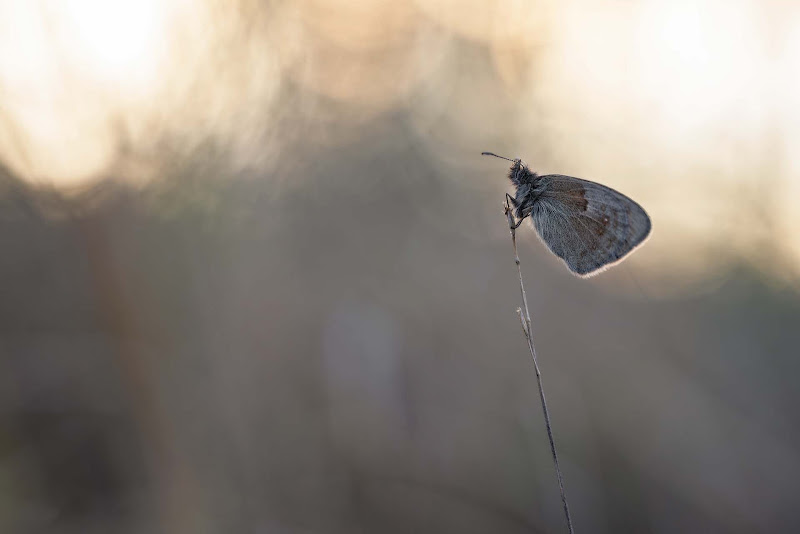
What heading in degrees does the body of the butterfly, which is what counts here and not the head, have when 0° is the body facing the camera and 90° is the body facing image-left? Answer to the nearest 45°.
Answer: approximately 90°
